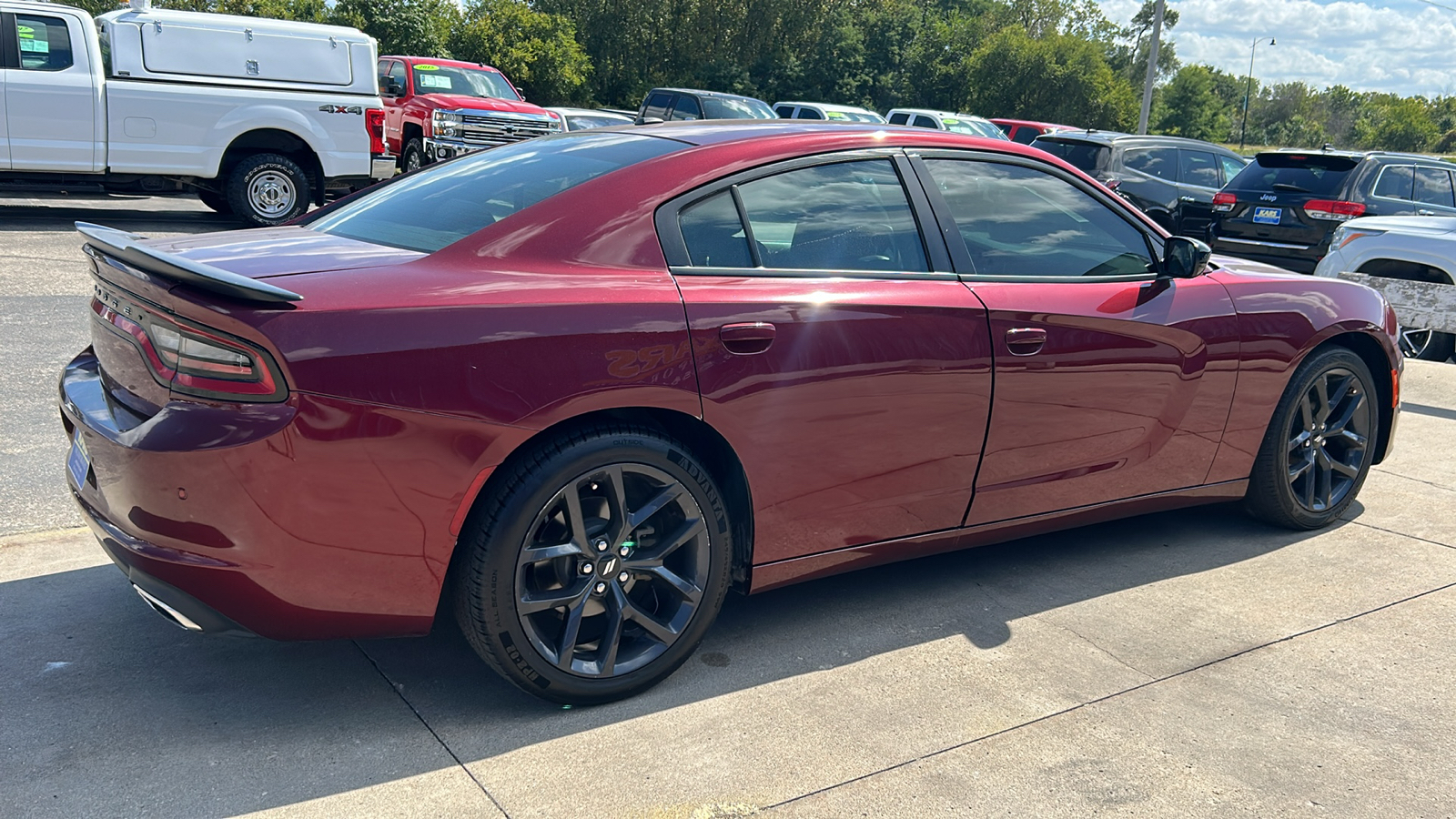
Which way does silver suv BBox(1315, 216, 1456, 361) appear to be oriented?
to the viewer's left

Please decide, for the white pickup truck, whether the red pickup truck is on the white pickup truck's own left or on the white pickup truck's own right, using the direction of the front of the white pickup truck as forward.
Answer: on the white pickup truck's own right

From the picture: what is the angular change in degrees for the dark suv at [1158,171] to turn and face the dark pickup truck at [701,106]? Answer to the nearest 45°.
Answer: approximately 90° to its left

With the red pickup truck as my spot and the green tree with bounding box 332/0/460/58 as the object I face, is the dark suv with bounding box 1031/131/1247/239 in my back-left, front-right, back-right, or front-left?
back-right

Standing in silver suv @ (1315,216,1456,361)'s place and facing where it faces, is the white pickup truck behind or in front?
in front

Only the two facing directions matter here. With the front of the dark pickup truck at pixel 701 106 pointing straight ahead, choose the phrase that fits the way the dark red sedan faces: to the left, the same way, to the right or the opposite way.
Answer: to the left

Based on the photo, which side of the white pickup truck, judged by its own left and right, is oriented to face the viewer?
left

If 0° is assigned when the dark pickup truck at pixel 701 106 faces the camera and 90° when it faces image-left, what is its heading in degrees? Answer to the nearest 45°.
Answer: approximately 315°

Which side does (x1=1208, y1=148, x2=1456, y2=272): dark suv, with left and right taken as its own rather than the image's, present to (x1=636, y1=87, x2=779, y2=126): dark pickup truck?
left

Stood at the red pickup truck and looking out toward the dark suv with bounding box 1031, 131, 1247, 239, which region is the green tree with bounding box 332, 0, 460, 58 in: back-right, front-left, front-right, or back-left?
back-left

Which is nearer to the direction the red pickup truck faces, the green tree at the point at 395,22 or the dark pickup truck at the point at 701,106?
the dark pickup truck

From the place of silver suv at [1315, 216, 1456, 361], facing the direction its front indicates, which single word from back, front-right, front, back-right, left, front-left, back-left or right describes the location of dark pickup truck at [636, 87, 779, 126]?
front-right
